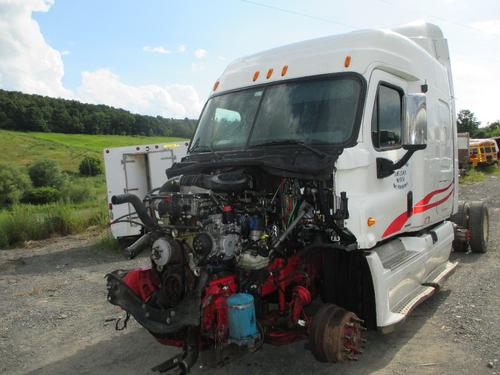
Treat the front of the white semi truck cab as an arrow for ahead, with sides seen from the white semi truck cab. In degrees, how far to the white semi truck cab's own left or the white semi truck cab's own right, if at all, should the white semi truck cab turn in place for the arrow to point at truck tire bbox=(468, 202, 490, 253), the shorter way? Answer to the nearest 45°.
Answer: approximately 180°

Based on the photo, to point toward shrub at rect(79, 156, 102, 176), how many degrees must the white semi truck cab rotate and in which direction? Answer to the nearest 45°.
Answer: approximately 90° to its right

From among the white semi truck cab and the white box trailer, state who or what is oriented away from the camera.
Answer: the white box trailer

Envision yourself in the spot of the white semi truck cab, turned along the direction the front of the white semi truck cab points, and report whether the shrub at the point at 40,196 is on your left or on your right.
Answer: on your right

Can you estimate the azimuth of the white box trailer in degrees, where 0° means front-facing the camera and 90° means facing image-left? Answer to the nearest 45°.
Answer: approximately 180°

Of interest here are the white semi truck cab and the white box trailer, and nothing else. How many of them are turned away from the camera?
1

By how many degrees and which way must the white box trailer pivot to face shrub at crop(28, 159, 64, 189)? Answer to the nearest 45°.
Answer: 0° — it already faces it

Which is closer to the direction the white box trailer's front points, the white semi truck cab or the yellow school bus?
the yellow school bus

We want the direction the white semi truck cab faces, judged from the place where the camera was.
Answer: facing the viewer and to the left of the viewer

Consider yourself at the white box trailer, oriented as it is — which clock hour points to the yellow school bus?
The yellow school bus is roughly at 2 o'clock from the white box trailer.

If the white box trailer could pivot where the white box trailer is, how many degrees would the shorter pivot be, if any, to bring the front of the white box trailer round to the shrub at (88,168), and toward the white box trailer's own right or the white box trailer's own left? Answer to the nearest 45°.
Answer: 0° — it already faces it

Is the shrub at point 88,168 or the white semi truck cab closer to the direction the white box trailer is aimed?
the shrub

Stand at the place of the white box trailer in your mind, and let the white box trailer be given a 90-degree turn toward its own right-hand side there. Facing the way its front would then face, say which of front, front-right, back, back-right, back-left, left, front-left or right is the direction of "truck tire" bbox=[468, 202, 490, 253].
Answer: front-right

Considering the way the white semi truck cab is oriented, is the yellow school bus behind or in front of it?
behind

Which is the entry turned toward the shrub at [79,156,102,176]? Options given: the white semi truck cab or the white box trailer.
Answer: the white box trailer
